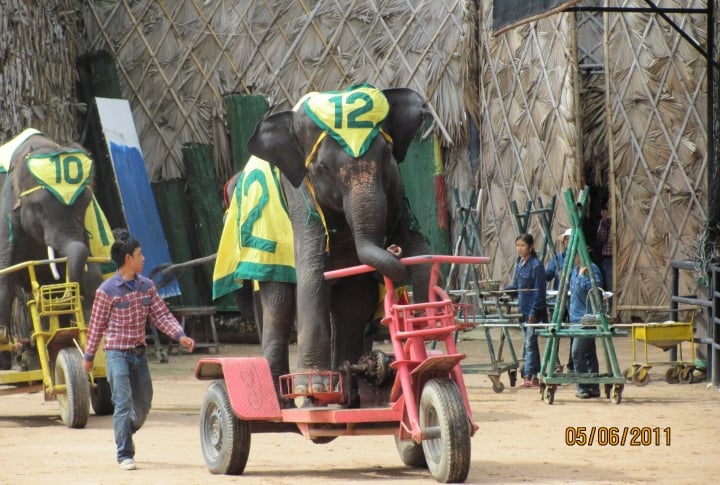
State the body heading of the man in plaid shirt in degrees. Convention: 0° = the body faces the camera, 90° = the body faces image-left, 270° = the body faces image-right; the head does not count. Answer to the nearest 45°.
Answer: approximately 315°

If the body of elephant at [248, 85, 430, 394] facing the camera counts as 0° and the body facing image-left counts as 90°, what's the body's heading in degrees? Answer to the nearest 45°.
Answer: approximately 315°

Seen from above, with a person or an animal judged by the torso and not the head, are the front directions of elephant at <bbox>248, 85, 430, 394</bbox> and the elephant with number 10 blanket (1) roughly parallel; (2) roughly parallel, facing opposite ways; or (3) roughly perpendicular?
roughly parallel

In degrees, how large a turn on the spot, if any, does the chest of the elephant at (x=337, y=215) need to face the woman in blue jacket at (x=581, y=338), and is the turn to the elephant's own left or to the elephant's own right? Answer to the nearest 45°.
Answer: approximately 90° to the elephant's own left

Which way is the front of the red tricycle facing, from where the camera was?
facing the viewer and to the right of the viewer

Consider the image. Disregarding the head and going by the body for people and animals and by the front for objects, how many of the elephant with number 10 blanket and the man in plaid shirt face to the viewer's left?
0

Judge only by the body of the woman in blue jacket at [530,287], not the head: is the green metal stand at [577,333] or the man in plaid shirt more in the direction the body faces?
the man in plaid shirt

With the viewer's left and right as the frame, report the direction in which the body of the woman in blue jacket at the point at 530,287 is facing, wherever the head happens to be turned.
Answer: facing the viewer and to the left of the viewer

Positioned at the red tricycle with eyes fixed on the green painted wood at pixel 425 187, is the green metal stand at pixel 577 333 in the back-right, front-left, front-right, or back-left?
front-right

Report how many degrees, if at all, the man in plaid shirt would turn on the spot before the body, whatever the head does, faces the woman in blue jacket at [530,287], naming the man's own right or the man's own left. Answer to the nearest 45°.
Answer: approximately 90° to the man's own left

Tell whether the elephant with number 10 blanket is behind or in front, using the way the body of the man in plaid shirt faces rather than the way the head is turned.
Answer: behind

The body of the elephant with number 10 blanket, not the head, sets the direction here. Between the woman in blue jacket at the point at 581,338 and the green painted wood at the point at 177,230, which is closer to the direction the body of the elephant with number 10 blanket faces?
the woman in blue jacket

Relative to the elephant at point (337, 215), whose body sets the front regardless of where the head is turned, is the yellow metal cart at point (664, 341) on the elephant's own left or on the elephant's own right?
on the elephant's own left
